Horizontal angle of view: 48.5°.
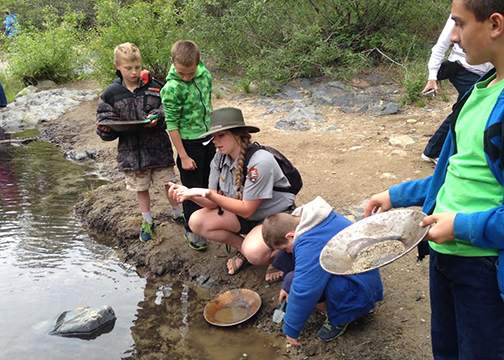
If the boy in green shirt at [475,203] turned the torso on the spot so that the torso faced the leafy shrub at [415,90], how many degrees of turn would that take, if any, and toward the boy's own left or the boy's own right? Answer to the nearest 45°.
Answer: approximately 135° to the boy's own right

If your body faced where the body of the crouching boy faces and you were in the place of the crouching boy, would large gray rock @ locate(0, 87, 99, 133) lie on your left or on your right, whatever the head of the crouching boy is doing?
on your right

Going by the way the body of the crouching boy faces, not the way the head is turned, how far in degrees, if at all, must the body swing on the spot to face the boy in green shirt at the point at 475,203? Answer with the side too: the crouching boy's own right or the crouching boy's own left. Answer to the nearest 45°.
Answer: approximately 135° to the crouching boy's own left

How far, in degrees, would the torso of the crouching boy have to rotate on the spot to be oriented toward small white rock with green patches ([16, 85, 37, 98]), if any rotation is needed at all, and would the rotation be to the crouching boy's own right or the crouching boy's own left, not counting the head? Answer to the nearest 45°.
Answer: approximately 45° to the crouching boy's own right

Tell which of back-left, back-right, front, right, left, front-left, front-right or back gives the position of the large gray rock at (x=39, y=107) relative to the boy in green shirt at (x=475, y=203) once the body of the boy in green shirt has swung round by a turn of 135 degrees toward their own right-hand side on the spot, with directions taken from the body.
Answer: front-left

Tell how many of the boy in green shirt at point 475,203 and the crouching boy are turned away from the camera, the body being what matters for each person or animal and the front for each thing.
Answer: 0

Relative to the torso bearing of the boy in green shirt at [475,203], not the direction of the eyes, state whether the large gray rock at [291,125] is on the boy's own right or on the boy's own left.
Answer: on the boy's own right

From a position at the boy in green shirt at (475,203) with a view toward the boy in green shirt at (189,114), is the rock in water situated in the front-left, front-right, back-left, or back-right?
front-left

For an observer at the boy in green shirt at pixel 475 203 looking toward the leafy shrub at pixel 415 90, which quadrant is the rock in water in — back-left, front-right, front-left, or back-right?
front-left

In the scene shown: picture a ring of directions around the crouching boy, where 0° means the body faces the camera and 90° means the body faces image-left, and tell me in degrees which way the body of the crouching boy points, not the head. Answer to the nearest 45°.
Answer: approximately 90°

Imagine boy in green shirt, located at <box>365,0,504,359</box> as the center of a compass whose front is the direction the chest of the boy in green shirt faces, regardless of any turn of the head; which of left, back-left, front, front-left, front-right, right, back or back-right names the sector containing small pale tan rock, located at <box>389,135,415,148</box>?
back-right

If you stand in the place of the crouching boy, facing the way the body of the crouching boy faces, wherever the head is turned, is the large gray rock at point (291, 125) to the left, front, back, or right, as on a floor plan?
right

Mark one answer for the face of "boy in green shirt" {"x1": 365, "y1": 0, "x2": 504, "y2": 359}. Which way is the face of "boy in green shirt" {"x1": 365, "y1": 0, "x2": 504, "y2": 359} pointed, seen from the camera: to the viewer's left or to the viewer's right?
to the viewer's left
